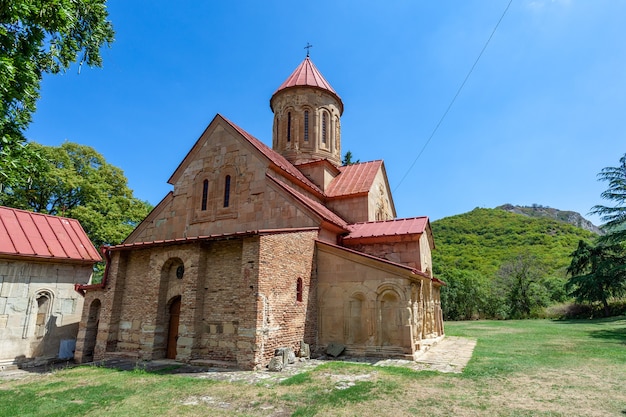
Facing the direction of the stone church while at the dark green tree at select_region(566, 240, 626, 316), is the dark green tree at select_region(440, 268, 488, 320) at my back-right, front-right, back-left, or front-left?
front-right

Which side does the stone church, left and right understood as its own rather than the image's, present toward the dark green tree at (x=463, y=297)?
back

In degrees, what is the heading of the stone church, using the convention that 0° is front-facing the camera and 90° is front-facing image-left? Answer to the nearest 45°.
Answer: approximately 45°

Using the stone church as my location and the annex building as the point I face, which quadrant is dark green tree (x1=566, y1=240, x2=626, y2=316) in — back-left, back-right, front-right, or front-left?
back-right

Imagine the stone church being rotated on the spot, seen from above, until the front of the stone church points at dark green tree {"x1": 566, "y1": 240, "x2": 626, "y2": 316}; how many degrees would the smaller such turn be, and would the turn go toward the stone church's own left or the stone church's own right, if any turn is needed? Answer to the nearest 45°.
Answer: approximately 180°
